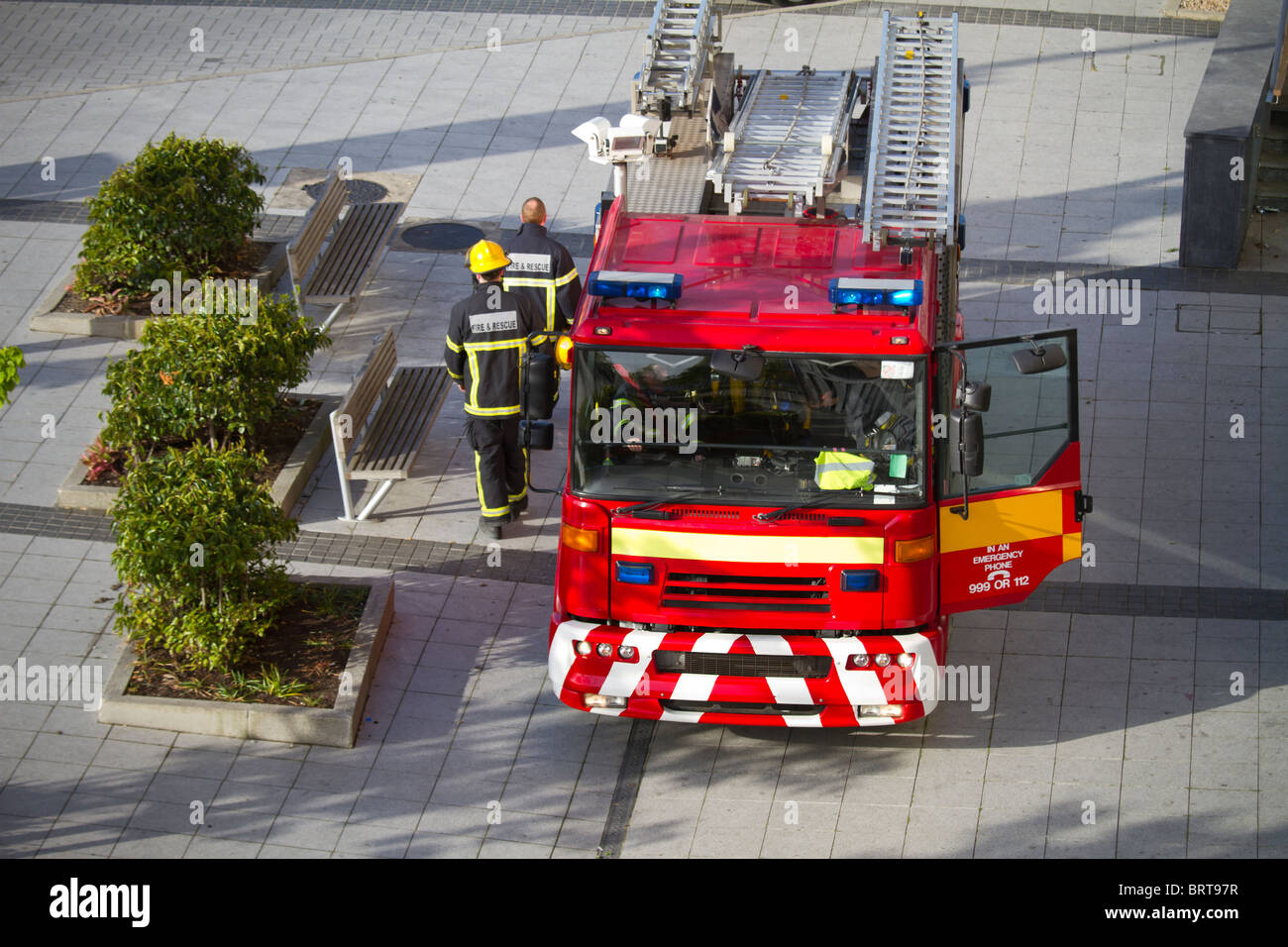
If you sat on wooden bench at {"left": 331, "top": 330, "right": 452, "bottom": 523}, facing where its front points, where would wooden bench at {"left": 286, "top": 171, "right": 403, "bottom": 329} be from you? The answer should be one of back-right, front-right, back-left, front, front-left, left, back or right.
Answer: left

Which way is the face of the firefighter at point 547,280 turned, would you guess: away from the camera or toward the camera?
away from the camera

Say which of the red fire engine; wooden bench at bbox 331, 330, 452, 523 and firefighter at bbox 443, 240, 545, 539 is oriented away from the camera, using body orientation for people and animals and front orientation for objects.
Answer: the firefighter

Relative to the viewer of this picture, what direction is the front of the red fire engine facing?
facing the viewer

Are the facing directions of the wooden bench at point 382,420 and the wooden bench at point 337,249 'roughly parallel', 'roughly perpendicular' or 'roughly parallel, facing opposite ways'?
roughly parallel

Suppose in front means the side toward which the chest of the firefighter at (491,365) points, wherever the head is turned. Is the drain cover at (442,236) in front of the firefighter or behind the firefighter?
in front

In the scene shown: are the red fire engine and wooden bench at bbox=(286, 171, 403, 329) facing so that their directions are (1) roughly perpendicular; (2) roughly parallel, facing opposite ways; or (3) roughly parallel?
roughly perpendicular

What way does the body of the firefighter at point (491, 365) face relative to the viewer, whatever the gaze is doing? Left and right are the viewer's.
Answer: facing away from the viewer

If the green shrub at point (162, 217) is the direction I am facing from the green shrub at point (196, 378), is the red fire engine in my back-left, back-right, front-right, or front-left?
back-right

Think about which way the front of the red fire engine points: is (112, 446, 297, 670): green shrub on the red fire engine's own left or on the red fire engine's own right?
on the red fire engine's own right

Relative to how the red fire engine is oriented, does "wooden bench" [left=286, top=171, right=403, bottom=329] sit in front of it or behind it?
behind

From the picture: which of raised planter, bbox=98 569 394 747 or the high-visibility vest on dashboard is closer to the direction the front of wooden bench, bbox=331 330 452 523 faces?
the high-visibility vest on dashboard

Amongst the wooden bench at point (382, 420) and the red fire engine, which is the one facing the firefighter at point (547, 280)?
the wooden bench

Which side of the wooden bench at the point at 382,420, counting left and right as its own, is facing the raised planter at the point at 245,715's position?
right

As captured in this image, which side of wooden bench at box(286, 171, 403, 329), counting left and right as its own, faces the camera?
right

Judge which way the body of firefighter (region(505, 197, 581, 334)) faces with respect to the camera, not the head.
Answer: away from the camera

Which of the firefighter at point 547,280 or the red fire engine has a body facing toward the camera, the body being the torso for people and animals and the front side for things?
the red fire engine

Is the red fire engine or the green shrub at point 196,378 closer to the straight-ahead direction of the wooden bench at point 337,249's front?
the red fire engine

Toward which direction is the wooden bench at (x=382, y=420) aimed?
to the viewer's right

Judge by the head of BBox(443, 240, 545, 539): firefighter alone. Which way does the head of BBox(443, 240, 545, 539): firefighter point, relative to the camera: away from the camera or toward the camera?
away from the camera

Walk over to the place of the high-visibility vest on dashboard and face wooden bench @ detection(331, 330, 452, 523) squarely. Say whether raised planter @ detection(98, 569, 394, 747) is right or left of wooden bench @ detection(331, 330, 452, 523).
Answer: left
